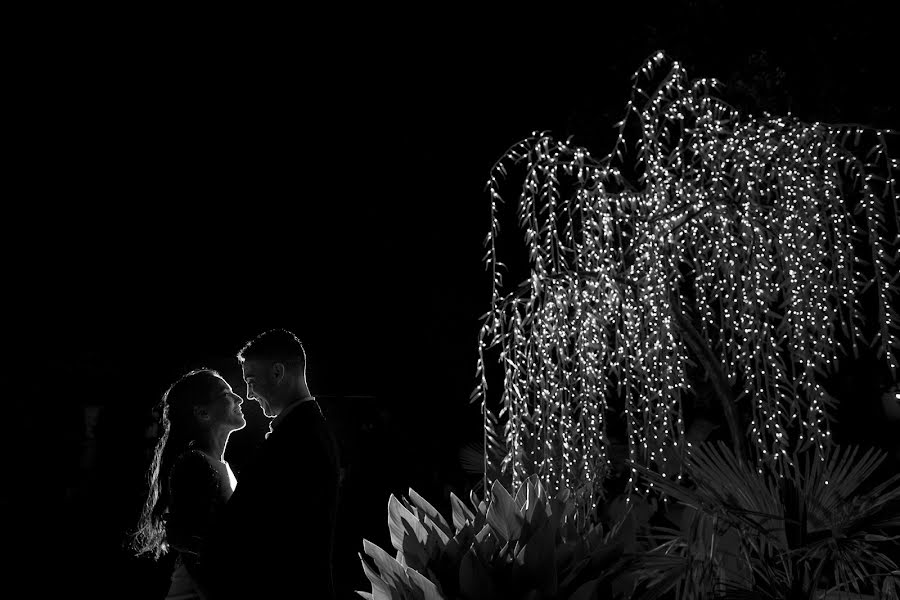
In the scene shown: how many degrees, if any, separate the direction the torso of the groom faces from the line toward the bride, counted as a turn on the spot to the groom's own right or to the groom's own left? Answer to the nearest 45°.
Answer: approximately 45° to the groom's own right

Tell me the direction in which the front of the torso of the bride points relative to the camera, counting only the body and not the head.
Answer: to the viewer's right

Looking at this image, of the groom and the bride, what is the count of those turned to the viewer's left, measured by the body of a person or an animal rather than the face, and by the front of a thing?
1

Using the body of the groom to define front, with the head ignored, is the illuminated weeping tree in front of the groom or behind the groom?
behind

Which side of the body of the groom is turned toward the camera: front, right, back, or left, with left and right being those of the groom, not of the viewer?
left

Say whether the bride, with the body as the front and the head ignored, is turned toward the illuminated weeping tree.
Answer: yes

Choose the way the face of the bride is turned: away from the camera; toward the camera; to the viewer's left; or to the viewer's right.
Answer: to the viewer's right

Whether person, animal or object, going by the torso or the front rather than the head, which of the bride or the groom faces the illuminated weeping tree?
the bride

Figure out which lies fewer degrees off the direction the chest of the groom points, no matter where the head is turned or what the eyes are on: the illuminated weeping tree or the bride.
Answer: the bride

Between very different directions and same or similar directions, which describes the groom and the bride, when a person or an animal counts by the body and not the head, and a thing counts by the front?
very different directions

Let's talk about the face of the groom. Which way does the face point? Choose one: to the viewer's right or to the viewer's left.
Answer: to the viewer's left
